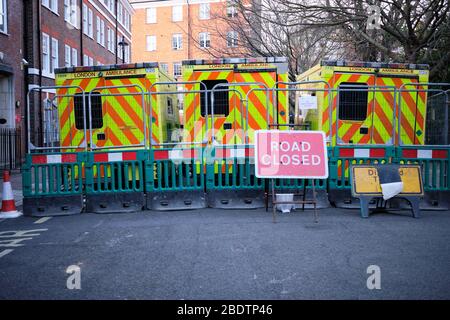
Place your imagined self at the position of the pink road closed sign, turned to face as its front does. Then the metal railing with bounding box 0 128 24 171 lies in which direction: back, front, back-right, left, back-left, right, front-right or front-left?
back-right

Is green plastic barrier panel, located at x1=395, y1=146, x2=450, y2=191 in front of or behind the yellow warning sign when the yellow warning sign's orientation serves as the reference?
behind

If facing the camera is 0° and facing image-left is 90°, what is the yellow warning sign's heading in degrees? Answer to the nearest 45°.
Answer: approximately 0°

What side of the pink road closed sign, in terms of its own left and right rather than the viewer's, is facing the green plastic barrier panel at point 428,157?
left

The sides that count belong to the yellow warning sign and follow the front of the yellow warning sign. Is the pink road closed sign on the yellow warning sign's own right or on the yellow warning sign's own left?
on the yellow warning sign's own right

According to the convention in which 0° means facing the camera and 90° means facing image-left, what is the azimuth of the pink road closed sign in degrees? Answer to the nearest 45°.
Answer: approximately 0°

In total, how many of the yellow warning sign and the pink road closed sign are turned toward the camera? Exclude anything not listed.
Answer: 2

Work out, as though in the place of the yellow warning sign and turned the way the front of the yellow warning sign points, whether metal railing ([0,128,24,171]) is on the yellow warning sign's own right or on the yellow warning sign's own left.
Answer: on the yellow warning sign's own right

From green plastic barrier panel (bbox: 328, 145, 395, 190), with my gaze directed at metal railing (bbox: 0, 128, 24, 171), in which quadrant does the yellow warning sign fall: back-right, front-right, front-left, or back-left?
back-left
